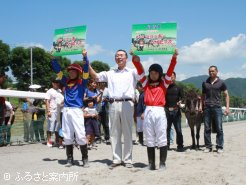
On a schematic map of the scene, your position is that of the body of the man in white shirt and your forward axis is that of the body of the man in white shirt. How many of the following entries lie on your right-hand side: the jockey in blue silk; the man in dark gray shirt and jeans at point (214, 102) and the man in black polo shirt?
1

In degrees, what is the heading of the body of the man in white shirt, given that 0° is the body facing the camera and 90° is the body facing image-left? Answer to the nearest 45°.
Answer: approximately 0°

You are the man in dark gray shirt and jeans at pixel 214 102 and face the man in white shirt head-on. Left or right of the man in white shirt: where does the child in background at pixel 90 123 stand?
right

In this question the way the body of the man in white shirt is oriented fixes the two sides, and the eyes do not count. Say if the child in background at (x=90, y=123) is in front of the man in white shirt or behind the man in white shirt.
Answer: behind

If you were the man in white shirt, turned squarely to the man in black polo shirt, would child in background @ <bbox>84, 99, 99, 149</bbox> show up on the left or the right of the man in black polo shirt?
left

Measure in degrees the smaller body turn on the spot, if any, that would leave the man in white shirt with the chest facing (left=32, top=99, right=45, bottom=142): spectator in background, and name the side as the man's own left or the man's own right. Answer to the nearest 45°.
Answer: approximately 135° to the man's own right

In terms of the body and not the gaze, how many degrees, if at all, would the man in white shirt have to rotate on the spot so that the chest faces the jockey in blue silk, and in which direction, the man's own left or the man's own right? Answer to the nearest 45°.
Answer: approximately 90° to the man's own right

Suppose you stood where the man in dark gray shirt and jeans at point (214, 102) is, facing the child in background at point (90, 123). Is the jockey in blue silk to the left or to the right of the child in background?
left

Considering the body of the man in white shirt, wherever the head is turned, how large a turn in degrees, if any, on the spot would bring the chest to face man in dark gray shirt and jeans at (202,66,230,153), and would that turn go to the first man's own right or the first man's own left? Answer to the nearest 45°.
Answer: approximately 135° to the first man's own left
